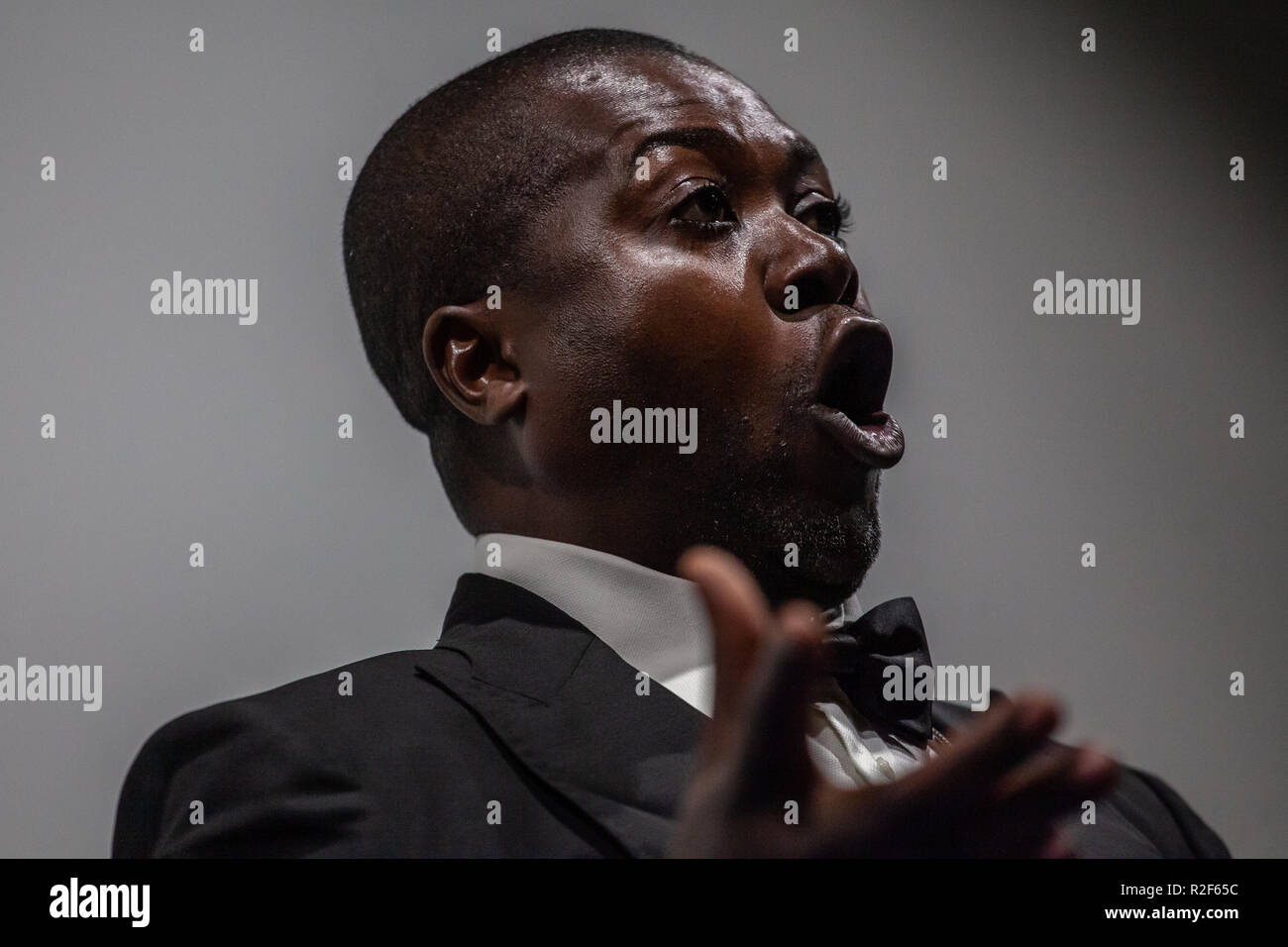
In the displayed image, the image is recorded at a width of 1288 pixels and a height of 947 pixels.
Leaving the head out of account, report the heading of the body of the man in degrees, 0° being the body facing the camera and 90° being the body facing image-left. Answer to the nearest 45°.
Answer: approximately 315°
